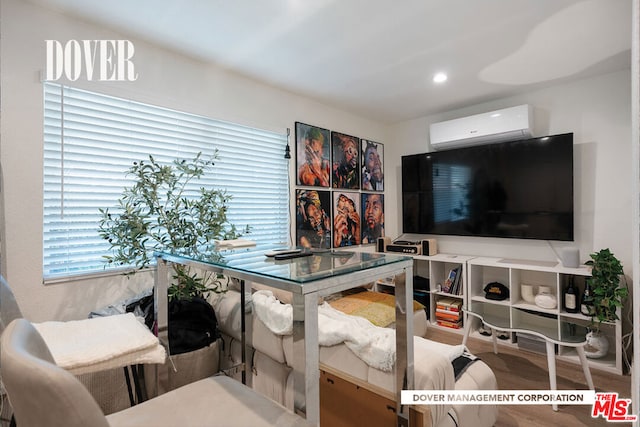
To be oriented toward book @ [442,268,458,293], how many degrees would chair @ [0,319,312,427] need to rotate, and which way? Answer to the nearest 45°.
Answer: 0° — it already faces it

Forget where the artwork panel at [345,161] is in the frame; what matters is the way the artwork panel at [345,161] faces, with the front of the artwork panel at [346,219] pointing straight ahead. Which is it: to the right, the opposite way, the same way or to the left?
the same way

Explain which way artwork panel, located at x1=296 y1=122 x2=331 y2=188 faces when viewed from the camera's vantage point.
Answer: facing the viewer and to the right of the viewer

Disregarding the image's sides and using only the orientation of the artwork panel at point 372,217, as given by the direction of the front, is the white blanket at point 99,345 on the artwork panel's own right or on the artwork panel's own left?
on the artwork panel's own right

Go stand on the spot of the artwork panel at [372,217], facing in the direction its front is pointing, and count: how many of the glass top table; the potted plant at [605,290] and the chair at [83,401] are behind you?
0

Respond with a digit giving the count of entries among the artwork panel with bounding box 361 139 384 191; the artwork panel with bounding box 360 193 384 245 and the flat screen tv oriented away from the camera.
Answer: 0

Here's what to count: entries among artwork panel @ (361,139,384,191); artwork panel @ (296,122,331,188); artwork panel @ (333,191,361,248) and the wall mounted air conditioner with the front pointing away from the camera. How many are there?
0

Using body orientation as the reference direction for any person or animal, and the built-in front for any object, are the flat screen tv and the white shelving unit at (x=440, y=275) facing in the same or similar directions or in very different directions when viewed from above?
same or similar directions

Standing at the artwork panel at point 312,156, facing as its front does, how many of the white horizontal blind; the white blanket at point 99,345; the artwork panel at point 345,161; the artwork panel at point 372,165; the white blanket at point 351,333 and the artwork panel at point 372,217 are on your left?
3

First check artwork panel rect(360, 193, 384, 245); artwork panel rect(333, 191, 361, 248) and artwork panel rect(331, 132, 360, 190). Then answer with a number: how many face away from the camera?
0

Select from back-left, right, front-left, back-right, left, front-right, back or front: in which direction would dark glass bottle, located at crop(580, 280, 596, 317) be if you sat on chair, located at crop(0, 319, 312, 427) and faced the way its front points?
front-right

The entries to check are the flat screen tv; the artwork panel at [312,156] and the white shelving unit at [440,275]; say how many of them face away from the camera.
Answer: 0

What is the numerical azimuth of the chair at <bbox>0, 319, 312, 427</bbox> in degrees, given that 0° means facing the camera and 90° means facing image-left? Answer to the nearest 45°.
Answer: approximately 225°

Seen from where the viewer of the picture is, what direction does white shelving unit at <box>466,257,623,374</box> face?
facing the viewer and to the left of the viewer

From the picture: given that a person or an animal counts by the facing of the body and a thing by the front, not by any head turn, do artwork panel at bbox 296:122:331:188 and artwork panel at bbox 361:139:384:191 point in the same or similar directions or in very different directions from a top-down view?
same or similar directions

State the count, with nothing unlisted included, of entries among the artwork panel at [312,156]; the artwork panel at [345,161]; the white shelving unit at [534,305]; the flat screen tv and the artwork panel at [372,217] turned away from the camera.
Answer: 0
